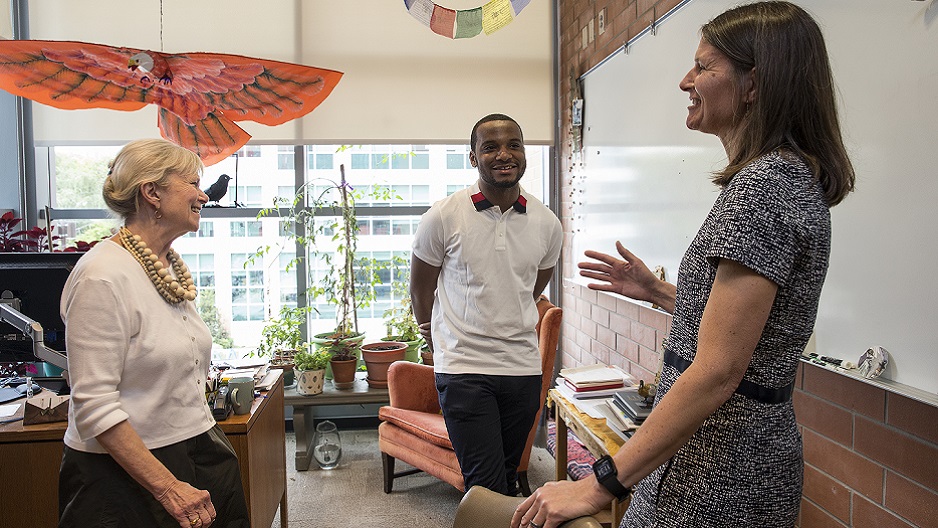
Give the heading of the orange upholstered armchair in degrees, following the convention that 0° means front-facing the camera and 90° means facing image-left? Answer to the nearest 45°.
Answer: approximately 45°

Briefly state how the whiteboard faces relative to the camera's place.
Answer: facing the viewer and to the left of the viewer

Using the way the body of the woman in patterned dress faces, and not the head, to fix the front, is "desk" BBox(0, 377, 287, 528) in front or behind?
in front

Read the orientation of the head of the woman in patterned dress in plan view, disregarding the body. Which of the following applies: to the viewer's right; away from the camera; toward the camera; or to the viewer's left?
to the viewer's left

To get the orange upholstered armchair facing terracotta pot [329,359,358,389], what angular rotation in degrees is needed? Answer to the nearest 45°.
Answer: approximately 90° to its right

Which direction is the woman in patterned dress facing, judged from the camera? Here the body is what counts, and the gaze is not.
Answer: to the viewer's left

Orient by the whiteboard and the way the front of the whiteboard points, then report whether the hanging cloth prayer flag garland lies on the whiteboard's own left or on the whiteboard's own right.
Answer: on the whiteboard's own right
